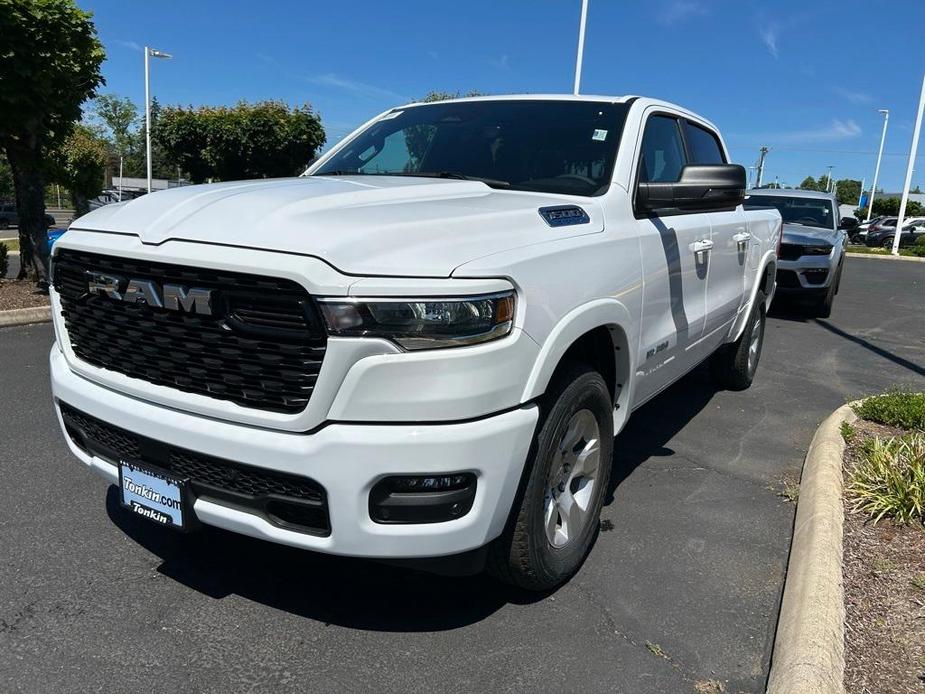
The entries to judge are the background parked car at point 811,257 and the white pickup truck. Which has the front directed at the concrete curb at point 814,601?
the background parked car

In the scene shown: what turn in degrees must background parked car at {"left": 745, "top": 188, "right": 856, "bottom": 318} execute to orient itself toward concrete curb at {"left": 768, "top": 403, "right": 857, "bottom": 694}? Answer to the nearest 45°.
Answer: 0° — it already faces it

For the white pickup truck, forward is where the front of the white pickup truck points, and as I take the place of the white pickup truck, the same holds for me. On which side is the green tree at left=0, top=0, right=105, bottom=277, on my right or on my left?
on my right

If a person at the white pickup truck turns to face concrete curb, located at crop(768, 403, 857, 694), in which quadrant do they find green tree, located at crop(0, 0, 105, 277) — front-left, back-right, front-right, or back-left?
back-left

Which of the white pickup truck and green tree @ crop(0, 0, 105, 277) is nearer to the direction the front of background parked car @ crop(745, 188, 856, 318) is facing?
the white pickup truck

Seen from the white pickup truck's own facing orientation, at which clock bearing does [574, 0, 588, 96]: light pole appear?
The light pole is roughly at 5 o'clock from the white pickup truck.

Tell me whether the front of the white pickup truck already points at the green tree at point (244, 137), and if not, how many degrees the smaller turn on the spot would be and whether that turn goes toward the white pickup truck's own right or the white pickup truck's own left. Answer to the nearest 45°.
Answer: approximately 135° to the white pickup truck's own right

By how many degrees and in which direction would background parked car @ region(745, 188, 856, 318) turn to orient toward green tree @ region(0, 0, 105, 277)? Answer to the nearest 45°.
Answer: approximately 45° to its right

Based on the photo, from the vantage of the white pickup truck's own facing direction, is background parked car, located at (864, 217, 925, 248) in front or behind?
behind
